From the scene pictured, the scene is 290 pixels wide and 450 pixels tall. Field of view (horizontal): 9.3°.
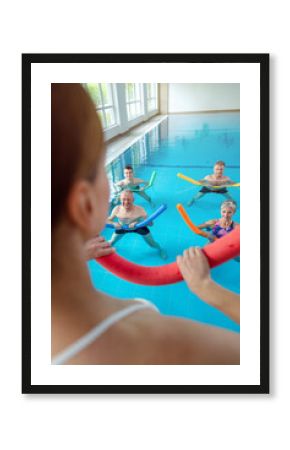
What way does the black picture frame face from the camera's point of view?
toward the camera
